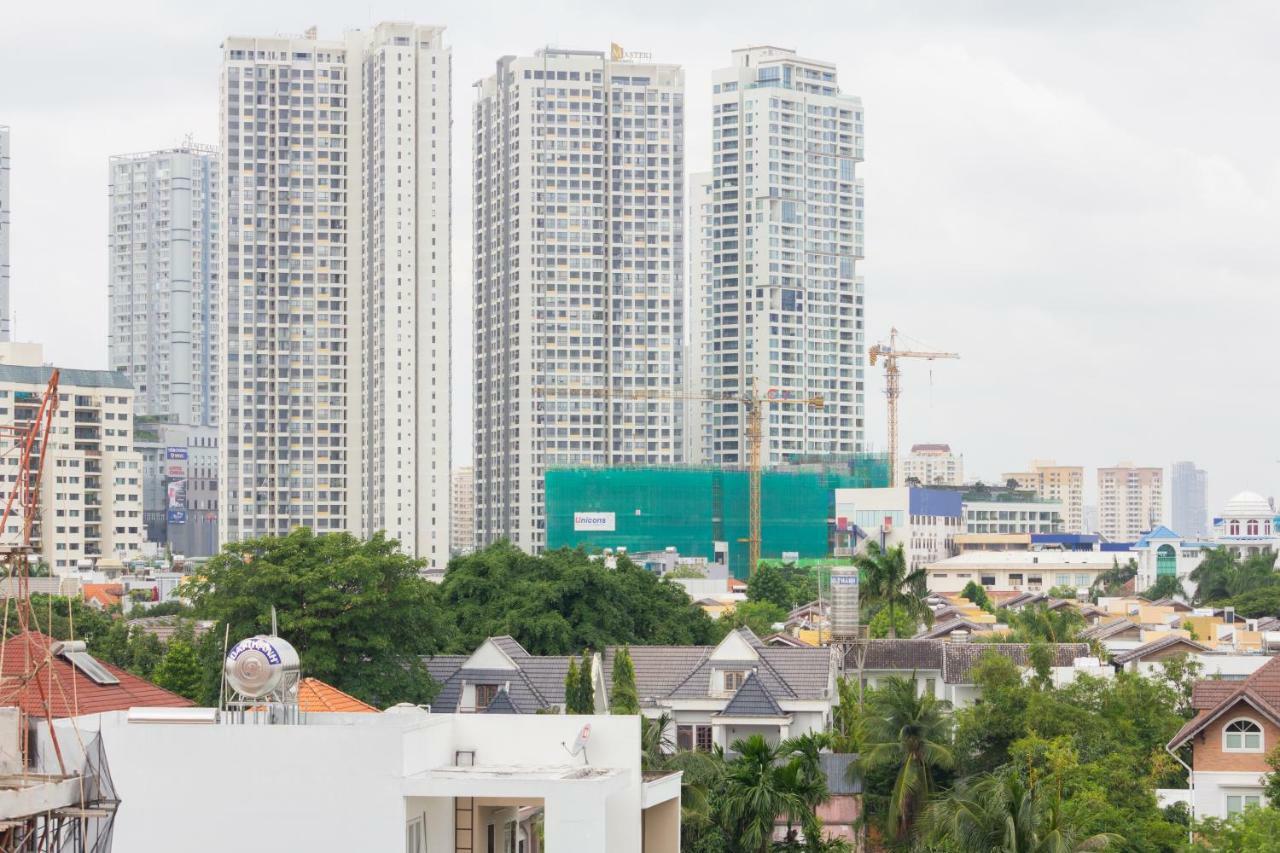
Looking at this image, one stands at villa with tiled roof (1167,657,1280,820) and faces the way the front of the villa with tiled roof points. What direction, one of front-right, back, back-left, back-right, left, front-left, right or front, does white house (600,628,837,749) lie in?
back-right

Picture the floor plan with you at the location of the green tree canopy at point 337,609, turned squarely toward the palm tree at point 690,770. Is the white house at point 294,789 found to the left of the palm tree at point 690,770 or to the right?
right

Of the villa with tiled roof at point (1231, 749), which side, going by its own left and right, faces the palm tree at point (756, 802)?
right

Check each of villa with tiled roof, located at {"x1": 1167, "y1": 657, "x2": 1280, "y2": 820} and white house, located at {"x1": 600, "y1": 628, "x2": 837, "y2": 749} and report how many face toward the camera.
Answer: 2

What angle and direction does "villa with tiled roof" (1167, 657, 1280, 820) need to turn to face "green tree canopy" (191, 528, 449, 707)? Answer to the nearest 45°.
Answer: approximately 90° to its right

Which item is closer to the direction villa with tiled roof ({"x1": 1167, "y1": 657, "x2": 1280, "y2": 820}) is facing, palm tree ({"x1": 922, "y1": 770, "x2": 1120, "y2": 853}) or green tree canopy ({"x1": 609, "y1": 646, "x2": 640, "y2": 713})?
the palm tree
